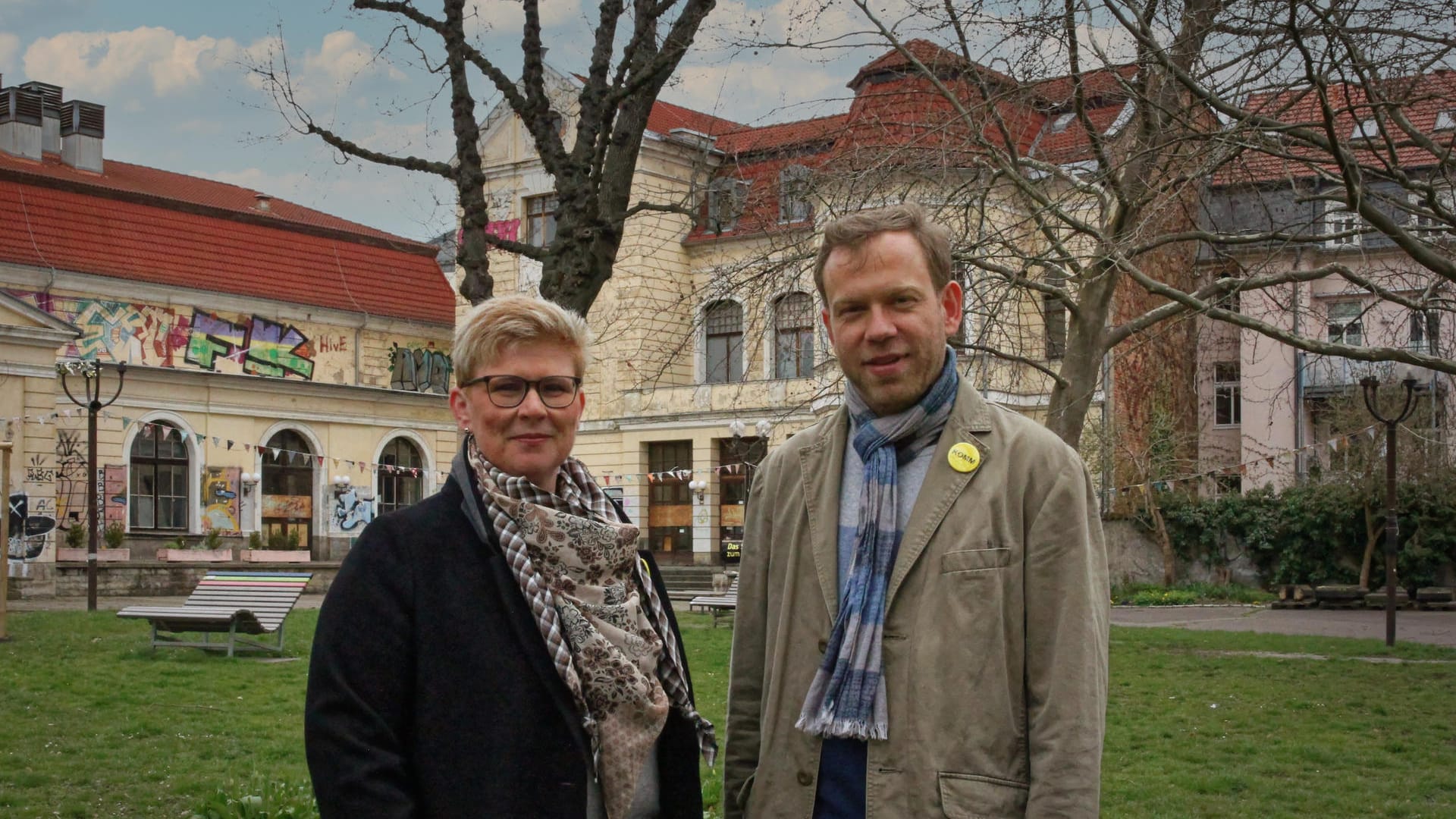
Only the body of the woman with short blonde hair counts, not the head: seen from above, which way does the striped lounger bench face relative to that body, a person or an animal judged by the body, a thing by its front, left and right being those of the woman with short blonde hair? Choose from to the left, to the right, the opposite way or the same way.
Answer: to the right

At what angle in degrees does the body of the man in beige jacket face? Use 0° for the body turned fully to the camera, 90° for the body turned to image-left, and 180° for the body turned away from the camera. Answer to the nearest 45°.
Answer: approximately 45°

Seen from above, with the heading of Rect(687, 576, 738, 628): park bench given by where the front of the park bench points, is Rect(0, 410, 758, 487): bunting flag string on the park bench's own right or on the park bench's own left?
on the park bench's own right

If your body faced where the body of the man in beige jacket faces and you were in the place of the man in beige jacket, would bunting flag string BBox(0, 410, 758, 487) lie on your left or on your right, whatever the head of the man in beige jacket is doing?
on your right

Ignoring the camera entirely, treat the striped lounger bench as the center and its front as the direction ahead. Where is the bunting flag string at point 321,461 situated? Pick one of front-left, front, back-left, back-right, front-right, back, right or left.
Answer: back-right

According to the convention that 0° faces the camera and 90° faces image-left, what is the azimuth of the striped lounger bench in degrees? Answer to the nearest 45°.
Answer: approximately 45°
